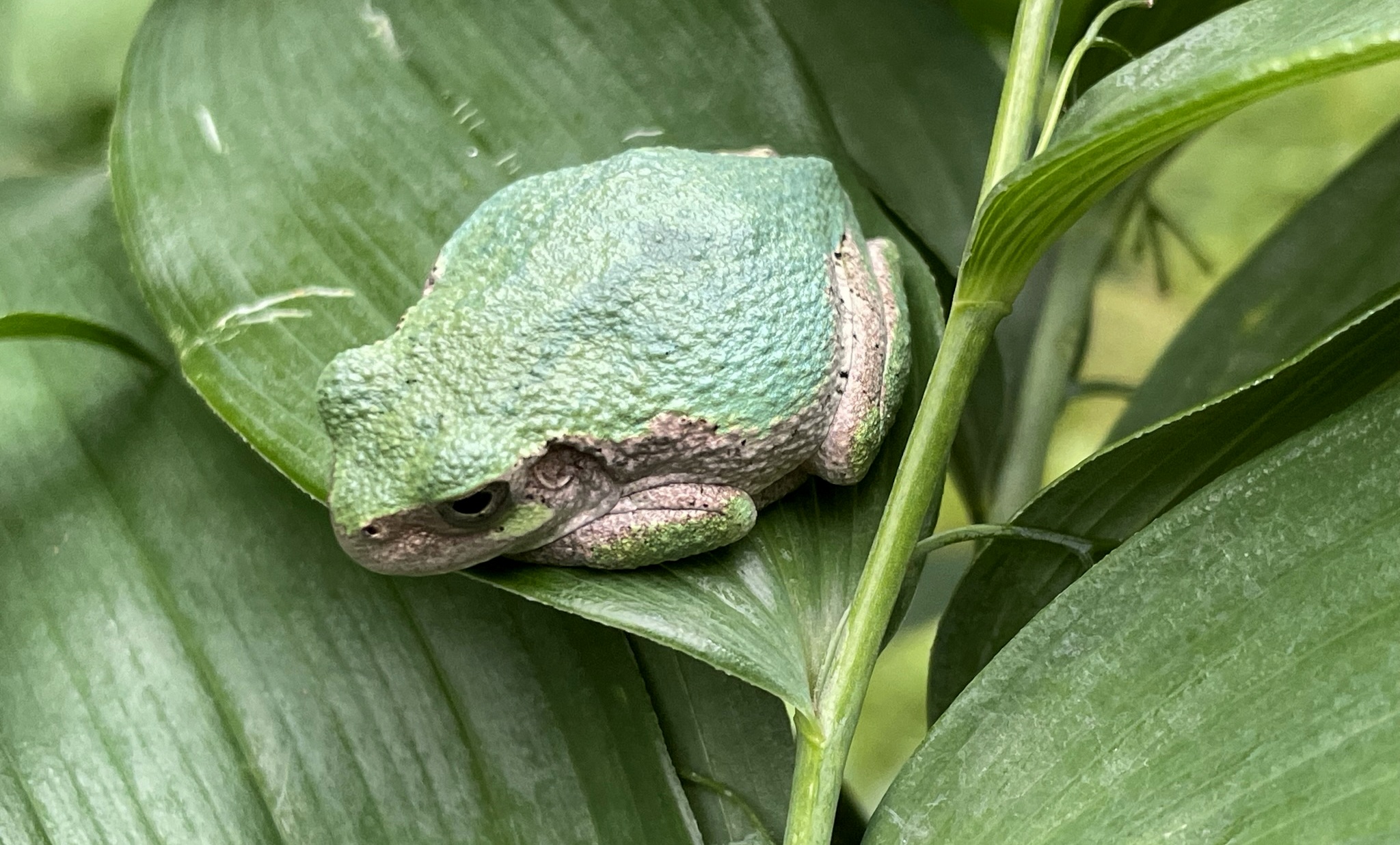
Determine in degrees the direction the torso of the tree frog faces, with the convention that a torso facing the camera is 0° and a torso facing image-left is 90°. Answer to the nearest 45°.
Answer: approximately 45°
